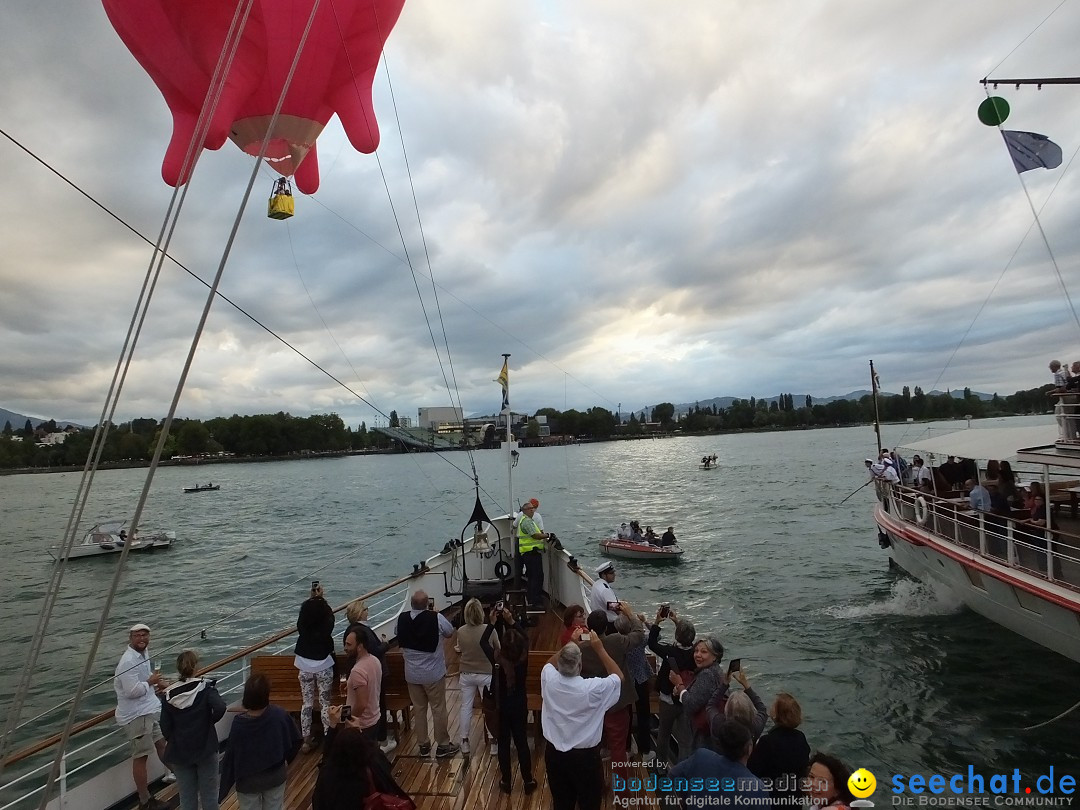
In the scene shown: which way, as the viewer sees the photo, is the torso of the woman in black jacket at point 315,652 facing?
away from the camera

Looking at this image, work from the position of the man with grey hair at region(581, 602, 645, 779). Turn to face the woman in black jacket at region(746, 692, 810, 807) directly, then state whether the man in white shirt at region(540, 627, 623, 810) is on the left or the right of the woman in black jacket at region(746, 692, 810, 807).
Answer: right

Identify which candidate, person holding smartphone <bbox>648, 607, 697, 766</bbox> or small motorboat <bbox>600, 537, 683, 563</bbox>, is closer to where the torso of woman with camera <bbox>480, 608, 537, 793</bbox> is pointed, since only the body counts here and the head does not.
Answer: the small motorboat

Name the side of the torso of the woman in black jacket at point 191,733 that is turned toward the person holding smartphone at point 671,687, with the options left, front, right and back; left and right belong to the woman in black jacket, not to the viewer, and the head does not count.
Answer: right

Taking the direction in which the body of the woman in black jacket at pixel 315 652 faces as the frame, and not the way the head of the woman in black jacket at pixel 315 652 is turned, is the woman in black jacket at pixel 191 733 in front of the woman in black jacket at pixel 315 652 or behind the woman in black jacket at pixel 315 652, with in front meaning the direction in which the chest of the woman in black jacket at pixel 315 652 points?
behind

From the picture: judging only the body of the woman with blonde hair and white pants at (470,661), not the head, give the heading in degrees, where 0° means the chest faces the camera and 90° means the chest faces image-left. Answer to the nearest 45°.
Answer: approximately 180°

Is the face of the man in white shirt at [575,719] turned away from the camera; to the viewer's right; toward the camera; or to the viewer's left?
away from the camera

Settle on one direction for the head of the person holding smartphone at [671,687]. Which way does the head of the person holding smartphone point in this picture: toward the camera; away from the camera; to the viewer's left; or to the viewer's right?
away from the camera

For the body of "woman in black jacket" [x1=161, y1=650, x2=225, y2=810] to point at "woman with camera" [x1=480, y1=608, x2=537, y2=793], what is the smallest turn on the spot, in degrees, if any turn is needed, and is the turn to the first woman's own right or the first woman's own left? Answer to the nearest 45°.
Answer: approximately 90° to the first woman's own right

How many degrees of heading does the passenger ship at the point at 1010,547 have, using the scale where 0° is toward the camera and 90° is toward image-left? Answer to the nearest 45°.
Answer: approximately 135°

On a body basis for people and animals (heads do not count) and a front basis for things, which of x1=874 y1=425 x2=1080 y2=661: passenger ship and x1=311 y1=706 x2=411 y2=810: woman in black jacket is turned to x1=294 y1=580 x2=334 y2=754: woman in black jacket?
x1=311 y1=706 x2=411 y2=810: woman in black jacket

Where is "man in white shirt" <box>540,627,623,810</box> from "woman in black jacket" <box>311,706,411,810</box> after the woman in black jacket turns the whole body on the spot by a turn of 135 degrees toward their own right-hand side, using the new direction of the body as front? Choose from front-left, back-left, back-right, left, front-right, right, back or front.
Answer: front-left

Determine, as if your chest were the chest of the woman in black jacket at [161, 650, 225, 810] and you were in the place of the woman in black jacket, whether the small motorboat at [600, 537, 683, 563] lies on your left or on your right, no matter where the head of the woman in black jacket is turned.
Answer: on your right

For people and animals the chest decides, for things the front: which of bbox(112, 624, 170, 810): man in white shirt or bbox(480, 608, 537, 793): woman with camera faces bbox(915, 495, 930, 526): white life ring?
the man in white shirt

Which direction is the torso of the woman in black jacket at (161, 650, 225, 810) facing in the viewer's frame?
away from the camera

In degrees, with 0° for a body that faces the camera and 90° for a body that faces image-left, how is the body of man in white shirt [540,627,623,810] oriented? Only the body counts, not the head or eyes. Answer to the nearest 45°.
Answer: approximately 180°
